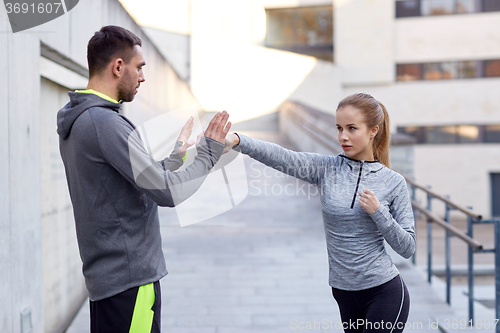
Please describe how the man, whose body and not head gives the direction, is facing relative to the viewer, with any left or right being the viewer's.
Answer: facing away from the viewer and to the right of the viewer

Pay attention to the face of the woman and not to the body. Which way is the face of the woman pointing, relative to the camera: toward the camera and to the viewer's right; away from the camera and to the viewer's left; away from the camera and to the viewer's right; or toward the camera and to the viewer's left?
toward the camera and to the viewer's left

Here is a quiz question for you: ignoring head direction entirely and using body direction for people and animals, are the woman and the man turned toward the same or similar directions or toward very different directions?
very different directions

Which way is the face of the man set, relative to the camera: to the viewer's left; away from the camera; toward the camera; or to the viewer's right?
to the viewer's right

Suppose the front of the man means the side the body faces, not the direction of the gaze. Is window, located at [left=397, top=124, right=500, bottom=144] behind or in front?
in front

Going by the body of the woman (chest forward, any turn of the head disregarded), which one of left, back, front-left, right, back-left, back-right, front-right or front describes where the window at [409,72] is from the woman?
back-right

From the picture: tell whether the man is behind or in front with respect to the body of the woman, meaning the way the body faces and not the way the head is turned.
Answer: in front

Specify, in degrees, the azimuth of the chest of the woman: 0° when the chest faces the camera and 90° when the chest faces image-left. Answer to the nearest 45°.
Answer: approximately 45°

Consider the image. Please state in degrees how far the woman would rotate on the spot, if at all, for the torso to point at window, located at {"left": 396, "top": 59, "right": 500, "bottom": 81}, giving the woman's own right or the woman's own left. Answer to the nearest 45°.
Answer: approximately 135° to the woman's own right
